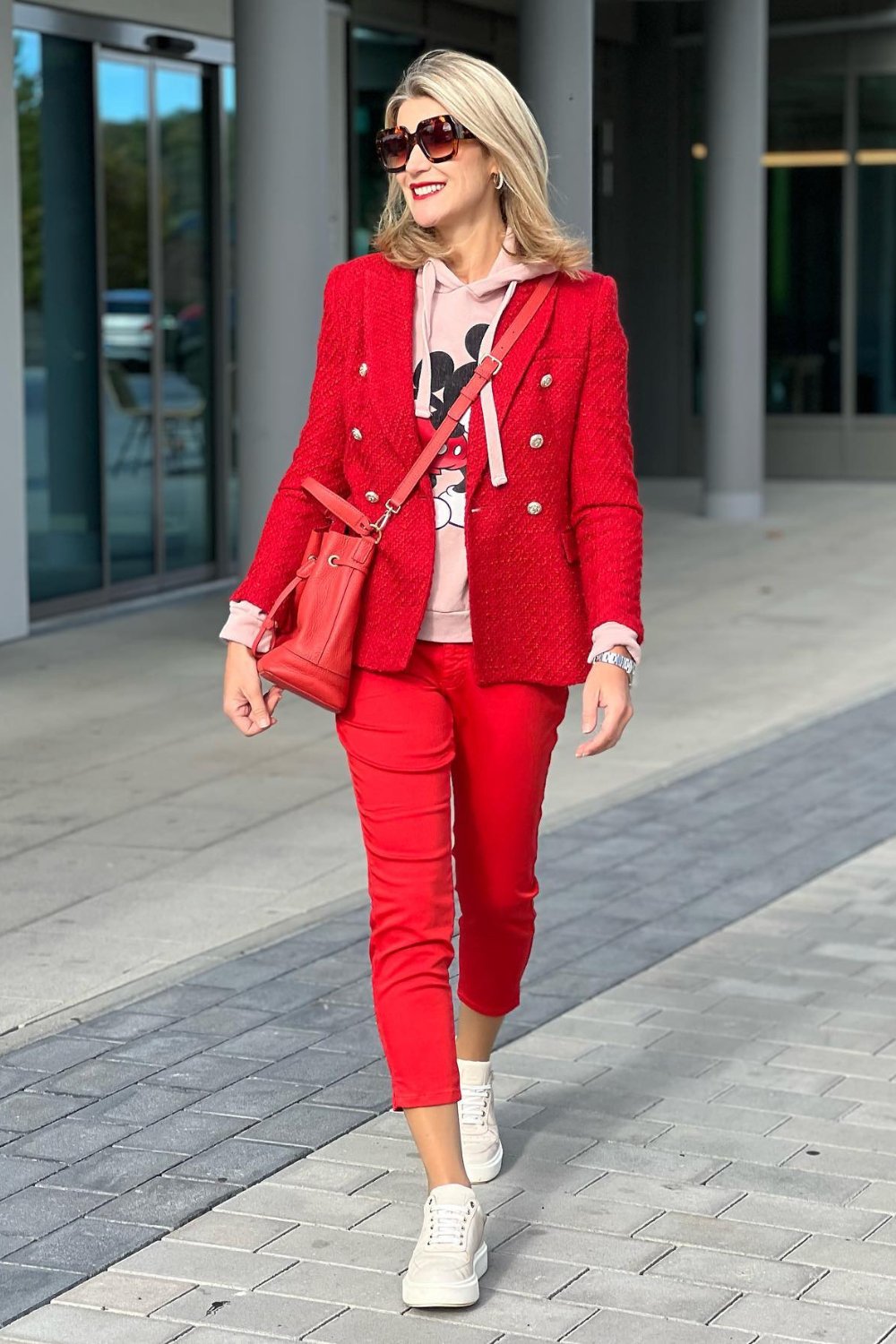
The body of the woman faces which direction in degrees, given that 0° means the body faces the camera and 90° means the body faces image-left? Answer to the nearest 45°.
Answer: approximately 0°
